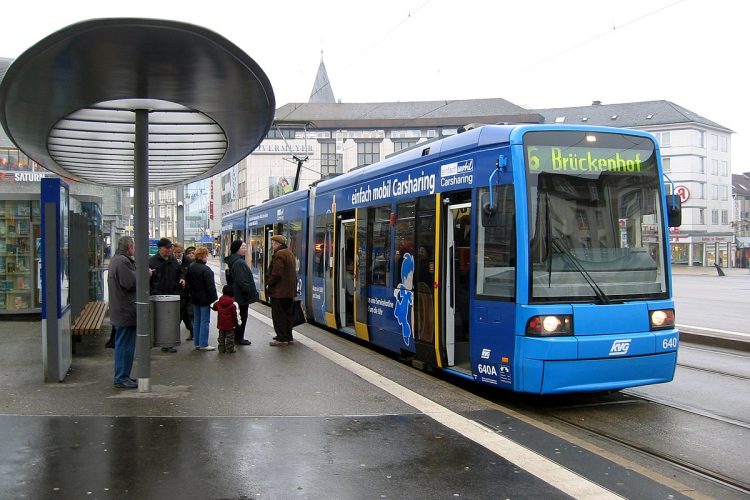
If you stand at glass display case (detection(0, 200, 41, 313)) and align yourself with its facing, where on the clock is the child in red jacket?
The child in red jacket is roughly at 11 o'clock from the glass display case.

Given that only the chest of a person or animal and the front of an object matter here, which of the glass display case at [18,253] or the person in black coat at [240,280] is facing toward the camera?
the glass display case

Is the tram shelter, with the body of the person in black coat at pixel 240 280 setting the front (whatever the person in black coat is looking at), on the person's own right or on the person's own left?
on the person's own right

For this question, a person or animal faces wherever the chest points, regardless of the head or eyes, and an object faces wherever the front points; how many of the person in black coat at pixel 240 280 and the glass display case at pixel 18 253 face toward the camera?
1

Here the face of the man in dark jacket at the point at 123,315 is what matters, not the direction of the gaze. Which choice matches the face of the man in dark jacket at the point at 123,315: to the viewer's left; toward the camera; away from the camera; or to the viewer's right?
to the viewer's right

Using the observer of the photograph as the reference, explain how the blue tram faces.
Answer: facing the viewer and to the right of the viewer

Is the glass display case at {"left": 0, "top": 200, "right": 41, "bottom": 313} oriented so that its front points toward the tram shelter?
yes

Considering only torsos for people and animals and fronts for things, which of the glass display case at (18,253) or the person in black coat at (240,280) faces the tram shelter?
the glass display case

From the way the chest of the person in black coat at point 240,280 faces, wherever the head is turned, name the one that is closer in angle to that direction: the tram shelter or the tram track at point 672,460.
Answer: the tram track

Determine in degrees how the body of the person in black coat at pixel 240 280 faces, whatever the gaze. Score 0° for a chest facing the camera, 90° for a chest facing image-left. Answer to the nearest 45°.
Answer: approximately 270°

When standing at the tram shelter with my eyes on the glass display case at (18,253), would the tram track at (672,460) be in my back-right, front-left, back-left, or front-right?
back-right

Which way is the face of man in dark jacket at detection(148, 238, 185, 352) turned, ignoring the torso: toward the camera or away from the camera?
toward the camera
